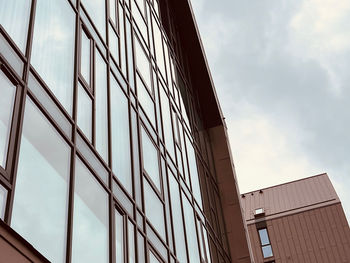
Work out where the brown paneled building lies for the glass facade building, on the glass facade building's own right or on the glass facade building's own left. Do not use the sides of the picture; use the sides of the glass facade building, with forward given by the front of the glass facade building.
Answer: on the glass facade building's own left

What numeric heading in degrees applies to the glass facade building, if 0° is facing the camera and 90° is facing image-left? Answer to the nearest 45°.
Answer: approximately 315°
